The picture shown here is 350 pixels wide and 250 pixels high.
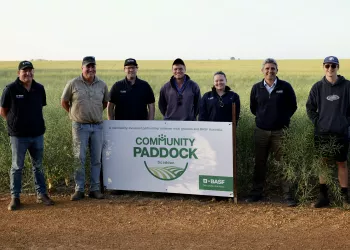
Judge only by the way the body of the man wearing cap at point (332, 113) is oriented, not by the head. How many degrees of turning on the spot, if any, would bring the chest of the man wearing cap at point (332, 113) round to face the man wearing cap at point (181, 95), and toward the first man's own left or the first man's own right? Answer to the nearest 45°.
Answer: approximately 90° to the first man's own right

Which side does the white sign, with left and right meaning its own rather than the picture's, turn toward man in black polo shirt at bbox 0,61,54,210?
right

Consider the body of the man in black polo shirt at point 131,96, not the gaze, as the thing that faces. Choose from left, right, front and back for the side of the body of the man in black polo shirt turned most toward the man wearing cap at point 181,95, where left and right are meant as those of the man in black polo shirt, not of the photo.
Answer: left

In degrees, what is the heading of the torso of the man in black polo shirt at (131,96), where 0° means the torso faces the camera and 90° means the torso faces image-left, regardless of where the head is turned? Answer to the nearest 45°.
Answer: approximately 0°

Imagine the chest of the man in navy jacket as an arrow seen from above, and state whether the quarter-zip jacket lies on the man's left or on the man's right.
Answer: on the man's right
